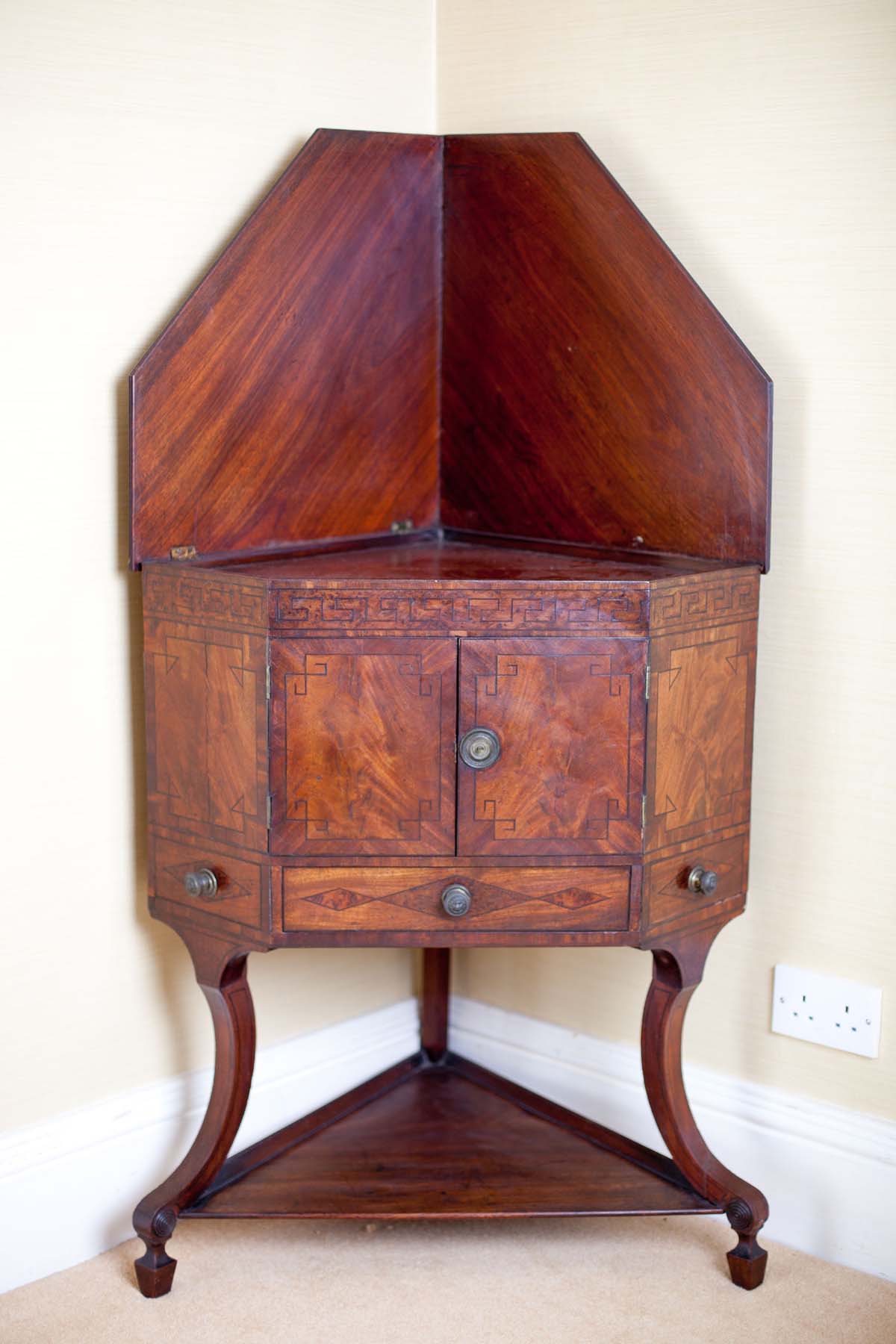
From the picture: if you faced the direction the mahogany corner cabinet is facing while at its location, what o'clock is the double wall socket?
The double wall socket is roughly at 9 o'clock from the mahogany corner cabinet.

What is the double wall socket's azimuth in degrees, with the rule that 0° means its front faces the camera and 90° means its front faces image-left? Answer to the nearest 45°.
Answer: approximately 45°

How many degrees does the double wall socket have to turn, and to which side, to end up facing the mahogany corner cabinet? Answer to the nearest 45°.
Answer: approximately 45° to its right

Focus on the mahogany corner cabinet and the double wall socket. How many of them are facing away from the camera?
0
